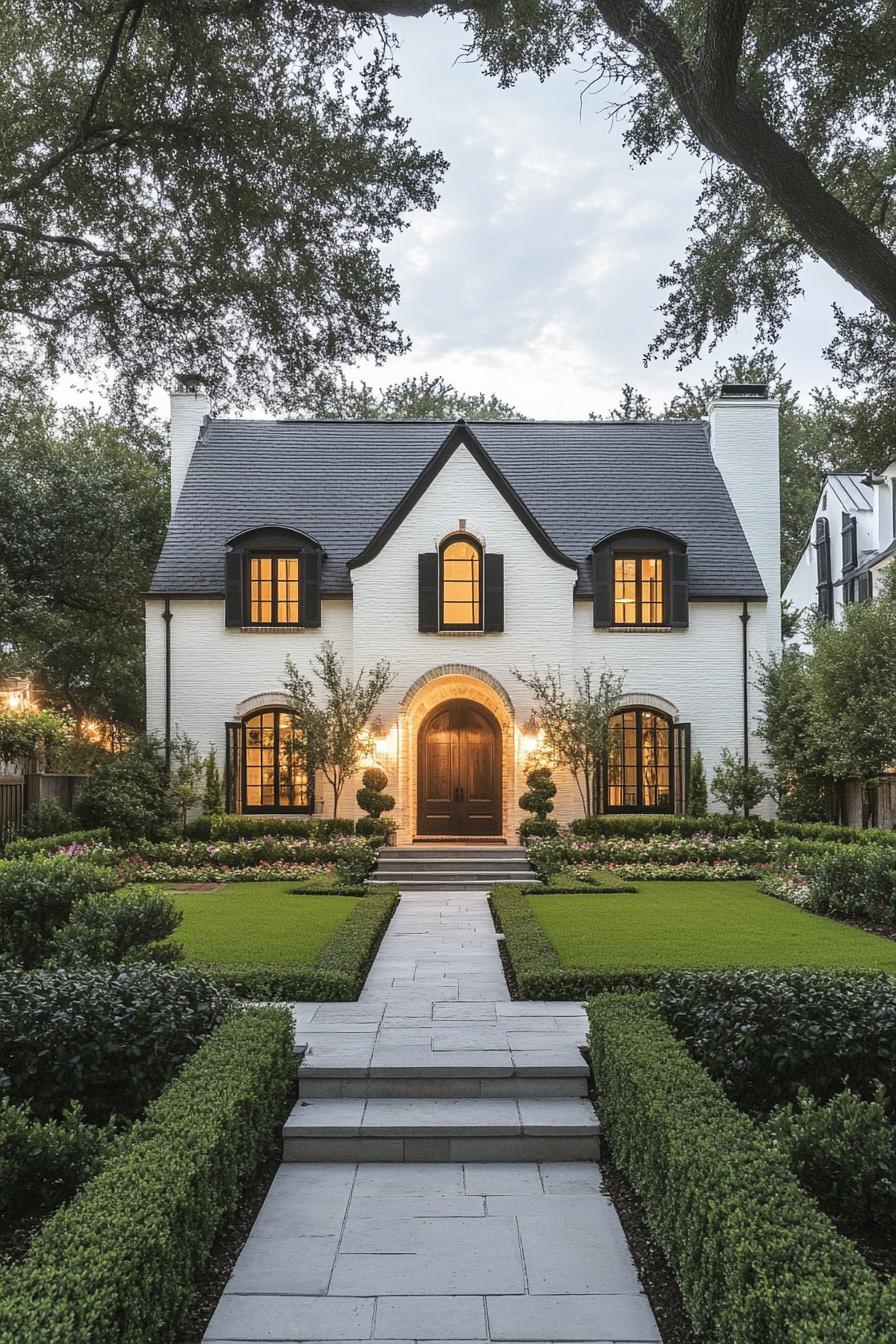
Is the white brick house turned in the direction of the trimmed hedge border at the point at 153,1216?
yes

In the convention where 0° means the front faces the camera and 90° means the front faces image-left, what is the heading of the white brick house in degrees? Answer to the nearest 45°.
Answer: approximately 0°

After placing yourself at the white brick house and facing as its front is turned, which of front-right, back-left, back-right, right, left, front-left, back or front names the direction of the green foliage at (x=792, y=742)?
left

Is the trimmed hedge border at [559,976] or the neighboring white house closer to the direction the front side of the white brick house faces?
the trimmed hedge border

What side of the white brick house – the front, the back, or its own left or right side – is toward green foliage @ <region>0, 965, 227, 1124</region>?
front

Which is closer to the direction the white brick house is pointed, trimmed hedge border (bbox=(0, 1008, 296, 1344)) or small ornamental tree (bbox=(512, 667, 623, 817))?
the trimmed hedge border

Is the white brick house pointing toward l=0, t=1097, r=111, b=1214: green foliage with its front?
yes

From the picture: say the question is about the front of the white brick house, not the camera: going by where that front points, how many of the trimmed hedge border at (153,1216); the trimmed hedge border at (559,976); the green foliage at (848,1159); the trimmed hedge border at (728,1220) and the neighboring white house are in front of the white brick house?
4

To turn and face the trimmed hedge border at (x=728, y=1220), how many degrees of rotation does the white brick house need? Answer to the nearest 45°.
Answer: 0° — it already faces it

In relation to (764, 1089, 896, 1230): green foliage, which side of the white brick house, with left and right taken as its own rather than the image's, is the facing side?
front

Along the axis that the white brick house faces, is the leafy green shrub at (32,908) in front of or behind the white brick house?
in front
